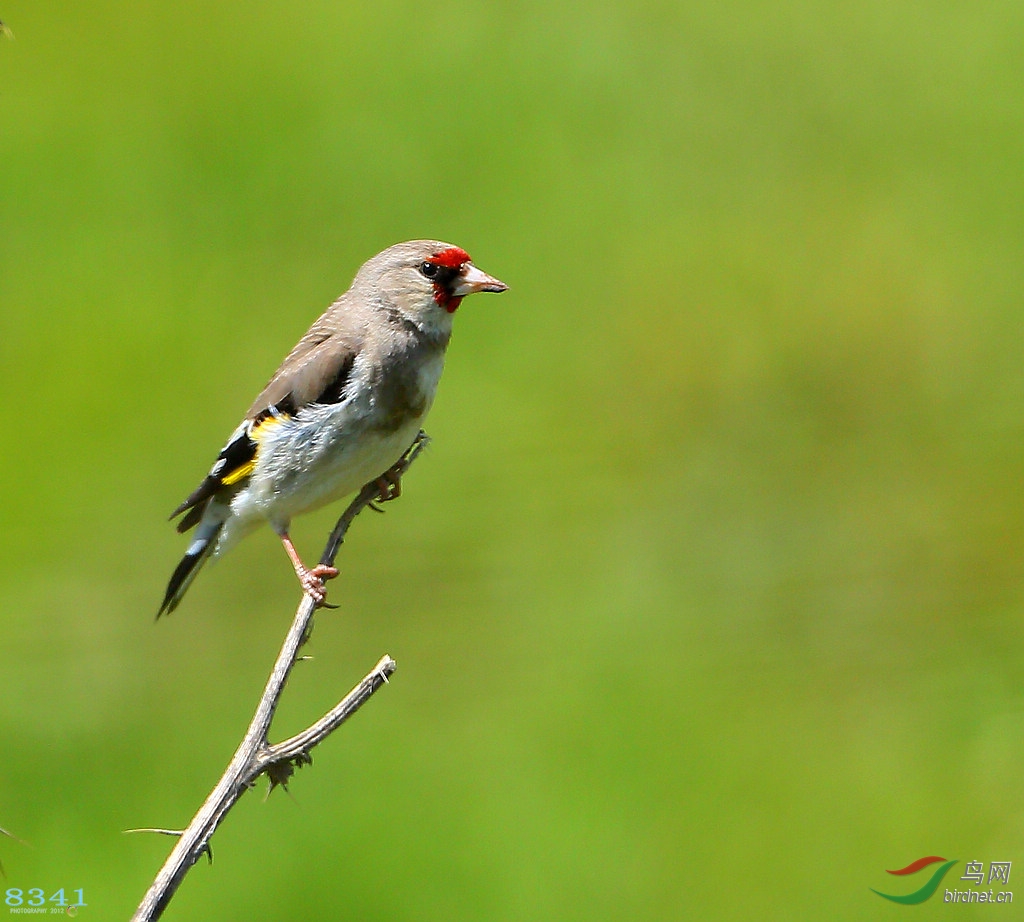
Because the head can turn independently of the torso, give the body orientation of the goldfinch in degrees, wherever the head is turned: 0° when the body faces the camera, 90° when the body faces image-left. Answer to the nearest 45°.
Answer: approximately 270°
